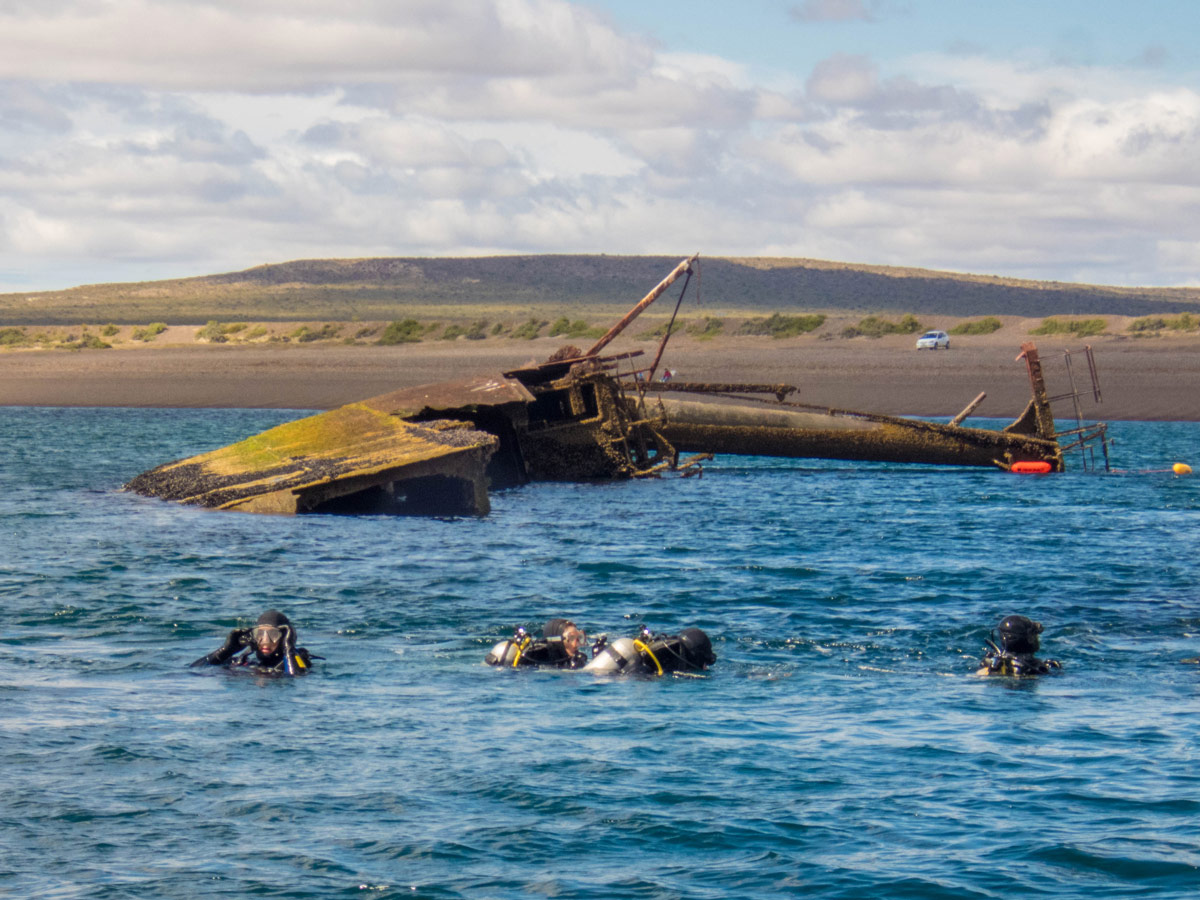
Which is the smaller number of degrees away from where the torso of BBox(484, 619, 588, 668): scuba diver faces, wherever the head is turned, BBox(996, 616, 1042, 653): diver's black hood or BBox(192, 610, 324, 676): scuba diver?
the diver's black hood

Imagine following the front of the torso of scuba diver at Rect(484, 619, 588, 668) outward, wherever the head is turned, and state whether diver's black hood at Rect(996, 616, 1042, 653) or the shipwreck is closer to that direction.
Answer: the diver's black hood

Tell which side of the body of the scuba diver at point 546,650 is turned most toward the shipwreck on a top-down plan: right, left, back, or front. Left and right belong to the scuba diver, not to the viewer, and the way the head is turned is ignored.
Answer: left

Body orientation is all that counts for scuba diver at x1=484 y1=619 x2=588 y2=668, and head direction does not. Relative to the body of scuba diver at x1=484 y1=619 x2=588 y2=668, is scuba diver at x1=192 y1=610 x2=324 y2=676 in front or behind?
behind

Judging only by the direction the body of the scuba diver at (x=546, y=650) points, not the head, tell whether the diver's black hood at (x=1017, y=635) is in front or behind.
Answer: in front

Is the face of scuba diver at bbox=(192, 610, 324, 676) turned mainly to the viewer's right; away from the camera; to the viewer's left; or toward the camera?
toward the camera

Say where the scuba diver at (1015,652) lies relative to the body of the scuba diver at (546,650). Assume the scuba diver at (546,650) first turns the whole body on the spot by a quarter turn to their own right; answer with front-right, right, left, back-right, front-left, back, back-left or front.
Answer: left
